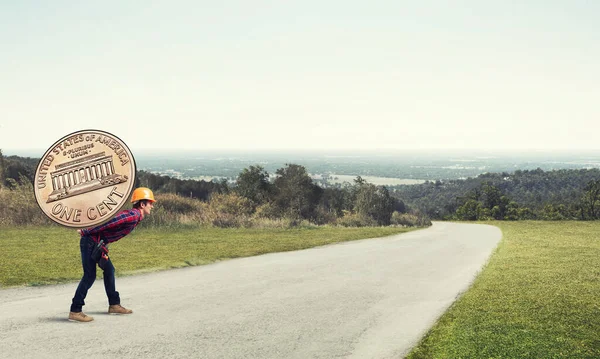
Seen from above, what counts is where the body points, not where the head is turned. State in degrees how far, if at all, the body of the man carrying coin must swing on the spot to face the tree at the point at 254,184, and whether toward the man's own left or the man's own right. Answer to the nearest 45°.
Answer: approximately 90° to the man's own left

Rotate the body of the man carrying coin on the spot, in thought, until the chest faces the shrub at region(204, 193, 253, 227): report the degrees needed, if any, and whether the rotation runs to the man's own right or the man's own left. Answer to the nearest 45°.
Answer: approximately 90° to the man's own left

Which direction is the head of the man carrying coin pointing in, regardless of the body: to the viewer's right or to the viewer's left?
to the viewer's right

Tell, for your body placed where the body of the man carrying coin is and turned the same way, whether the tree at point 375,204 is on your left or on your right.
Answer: on your left

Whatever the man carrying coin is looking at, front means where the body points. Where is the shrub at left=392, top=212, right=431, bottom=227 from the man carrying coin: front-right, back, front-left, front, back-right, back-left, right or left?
front-left

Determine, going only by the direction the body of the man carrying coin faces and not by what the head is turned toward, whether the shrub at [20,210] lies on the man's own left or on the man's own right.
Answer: on the man's own left

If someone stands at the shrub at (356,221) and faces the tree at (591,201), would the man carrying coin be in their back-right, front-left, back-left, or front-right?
back-right

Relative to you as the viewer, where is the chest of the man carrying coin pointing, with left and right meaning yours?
facing to the right of the viewer

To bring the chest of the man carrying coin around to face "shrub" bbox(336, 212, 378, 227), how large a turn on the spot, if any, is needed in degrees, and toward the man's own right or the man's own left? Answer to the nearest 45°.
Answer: approximately 45° to the man's own left
